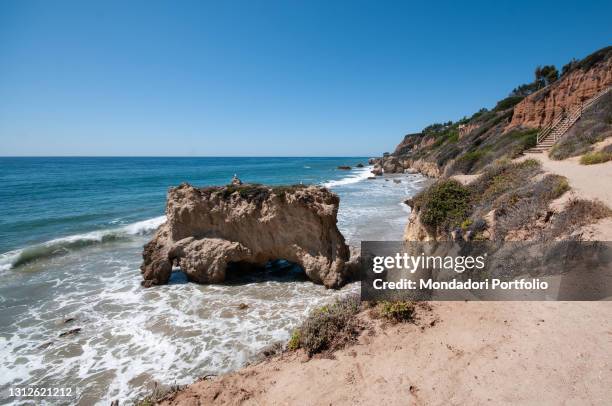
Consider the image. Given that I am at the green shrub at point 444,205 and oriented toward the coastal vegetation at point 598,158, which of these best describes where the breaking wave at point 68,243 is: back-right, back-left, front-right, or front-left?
back-left

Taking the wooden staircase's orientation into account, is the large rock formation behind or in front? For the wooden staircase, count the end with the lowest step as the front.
in front

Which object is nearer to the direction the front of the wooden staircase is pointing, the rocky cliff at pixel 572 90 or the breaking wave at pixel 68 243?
the breaking wave

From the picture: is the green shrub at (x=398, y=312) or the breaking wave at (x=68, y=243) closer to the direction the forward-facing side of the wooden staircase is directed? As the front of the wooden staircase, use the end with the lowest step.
the breaking wave

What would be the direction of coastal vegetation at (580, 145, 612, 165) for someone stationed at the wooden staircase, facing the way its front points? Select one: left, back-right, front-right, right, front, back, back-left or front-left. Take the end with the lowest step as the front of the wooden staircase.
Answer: front-left

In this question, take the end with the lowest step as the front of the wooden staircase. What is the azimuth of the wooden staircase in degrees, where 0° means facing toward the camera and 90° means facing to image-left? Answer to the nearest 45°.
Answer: approximately 45°

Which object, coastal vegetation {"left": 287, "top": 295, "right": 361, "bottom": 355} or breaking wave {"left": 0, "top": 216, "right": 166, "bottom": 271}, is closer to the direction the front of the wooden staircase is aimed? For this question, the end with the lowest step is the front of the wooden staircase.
the breaking wave
